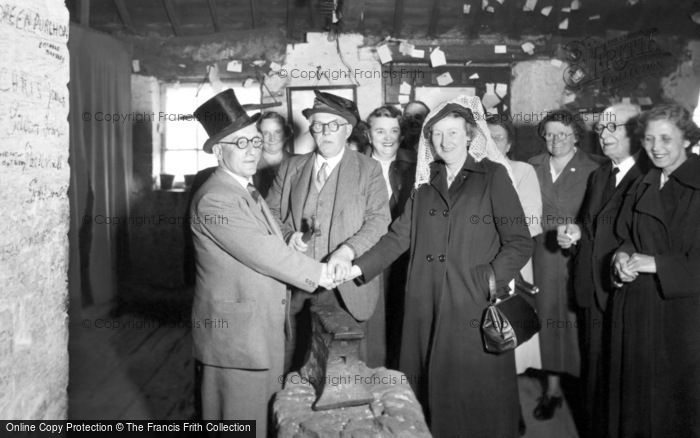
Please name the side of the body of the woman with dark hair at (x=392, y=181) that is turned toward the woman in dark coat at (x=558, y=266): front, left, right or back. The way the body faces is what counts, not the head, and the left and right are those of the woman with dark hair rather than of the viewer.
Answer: left

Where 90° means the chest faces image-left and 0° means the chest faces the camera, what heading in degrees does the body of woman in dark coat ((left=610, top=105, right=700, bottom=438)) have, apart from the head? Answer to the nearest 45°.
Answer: approximately 45°

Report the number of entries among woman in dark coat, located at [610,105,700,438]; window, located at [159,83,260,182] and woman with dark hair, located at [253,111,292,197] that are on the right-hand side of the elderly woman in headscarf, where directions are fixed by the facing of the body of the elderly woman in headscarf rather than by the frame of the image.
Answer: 2

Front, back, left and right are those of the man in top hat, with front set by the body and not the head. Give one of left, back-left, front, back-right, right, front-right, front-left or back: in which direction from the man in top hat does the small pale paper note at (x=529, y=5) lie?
left

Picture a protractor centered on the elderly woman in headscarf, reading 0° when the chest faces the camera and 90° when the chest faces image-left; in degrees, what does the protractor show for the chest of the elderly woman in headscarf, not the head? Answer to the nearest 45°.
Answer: approximately 45°

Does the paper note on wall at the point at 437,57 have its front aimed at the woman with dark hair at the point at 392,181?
yes

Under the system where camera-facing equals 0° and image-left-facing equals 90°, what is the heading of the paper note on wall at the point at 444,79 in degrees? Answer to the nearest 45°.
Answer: approximately 0°
